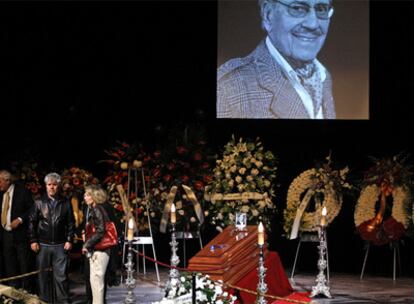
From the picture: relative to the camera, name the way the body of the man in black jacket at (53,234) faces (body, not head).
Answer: toward the camera

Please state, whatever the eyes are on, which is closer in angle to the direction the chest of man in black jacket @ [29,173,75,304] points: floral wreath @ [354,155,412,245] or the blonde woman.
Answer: the blonde woman

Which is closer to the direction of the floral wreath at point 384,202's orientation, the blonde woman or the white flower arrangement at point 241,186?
the blonde woman

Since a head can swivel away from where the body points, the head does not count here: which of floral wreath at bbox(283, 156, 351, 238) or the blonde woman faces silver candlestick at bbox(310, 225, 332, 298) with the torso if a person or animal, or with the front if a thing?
the floral wreath

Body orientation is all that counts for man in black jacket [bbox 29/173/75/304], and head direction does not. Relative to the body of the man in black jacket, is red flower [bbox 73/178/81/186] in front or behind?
behind

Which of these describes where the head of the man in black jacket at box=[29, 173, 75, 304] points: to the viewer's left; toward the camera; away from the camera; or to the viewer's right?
toward the camera

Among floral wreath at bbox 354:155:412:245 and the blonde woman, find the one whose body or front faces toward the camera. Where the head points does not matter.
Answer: the floral wreath

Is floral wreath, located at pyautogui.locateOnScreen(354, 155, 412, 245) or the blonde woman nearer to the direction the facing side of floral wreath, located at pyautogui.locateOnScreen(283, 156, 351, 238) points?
the blonde woman

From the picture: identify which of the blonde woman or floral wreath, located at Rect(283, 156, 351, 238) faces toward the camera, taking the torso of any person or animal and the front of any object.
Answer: the floral wreath

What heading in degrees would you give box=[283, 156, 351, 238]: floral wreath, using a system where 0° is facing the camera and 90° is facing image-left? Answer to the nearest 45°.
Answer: approximately 0°

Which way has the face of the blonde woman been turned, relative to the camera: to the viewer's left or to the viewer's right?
to the viewer's left

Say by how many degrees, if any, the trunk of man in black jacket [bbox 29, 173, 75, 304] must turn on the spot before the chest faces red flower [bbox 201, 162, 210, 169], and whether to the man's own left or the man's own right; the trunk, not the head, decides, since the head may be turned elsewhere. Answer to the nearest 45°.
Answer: approximately 135° to the man's own left

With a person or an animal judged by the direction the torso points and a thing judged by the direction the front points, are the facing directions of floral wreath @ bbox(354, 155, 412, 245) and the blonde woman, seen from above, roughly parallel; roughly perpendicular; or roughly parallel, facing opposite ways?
roughly perpendicular

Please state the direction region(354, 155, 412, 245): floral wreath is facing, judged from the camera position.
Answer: facing the viewer

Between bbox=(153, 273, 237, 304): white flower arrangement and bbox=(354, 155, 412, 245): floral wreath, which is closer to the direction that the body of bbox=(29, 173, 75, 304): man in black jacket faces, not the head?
the white flower arrangement
